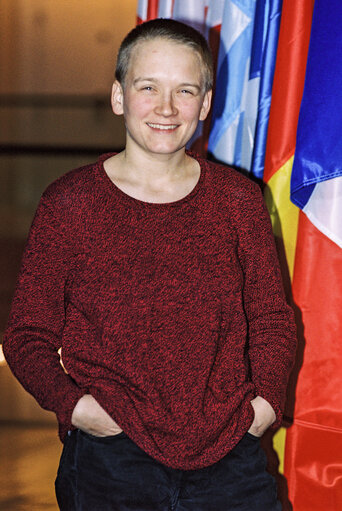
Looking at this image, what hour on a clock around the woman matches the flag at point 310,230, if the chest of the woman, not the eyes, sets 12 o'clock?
The flag is roughly at 7 o'clock from the woman.

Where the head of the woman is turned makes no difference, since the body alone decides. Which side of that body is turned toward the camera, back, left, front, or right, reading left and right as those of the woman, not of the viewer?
front

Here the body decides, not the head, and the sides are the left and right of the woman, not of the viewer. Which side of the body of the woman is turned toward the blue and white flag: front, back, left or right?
back
